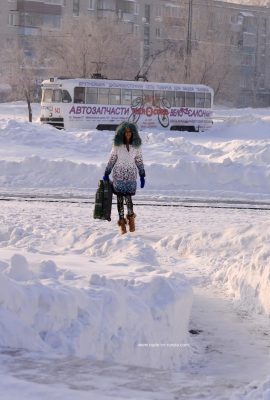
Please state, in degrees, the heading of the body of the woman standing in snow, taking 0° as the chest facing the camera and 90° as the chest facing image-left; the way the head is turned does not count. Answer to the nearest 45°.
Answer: approximately 0°
